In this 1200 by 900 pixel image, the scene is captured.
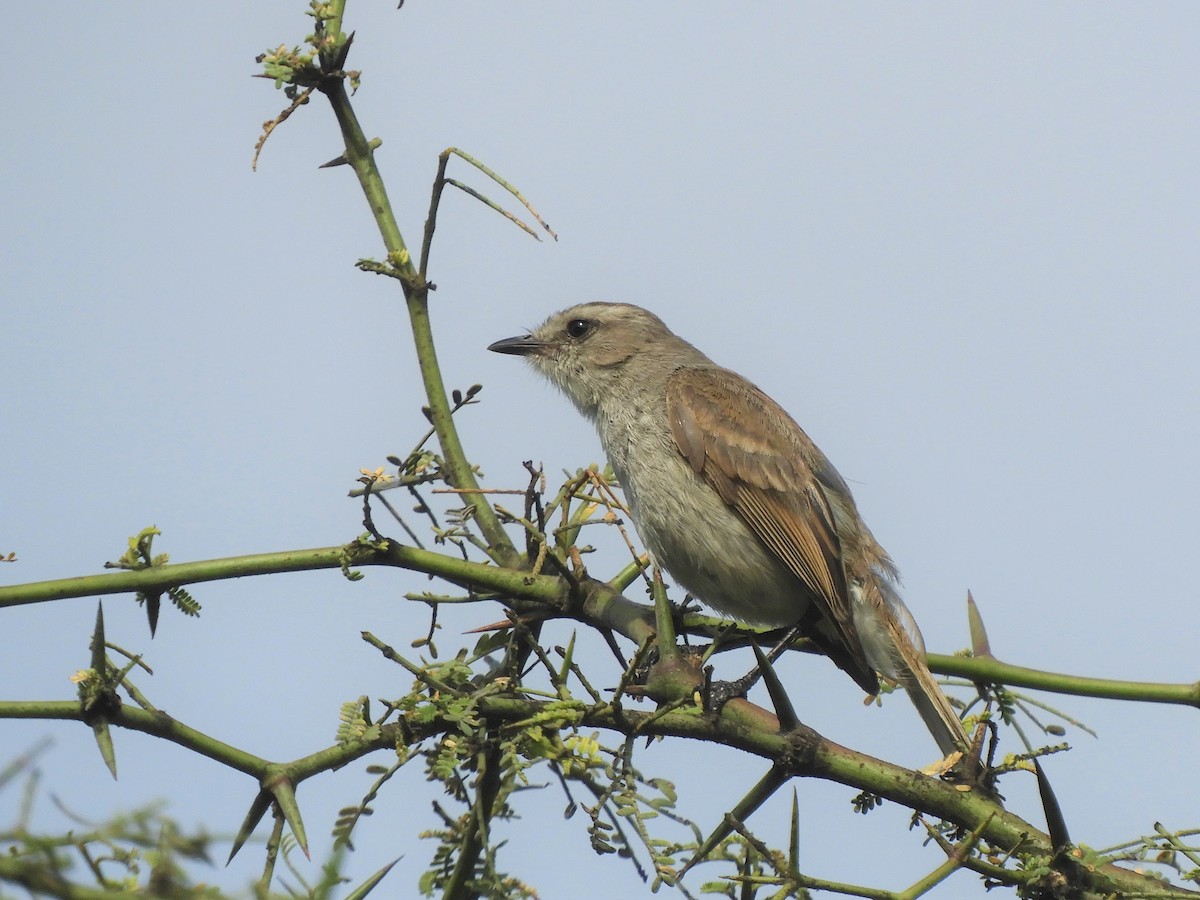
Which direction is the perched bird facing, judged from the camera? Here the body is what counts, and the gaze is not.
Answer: to the viewer's left
